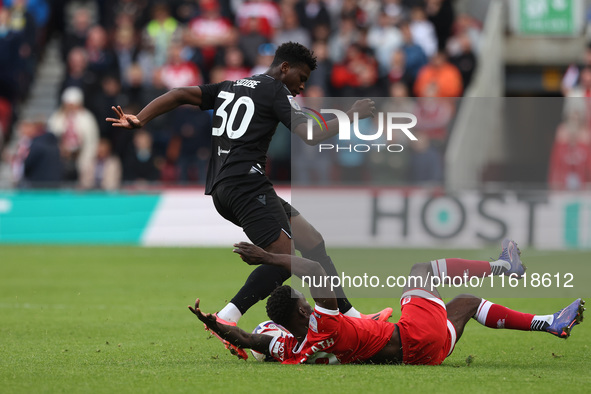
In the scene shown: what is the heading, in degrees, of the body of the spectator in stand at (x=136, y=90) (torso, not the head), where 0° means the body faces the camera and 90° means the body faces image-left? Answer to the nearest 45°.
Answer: approximately 0°

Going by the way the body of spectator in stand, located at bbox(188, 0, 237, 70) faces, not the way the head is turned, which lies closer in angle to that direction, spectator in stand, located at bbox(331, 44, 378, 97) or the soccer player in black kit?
the soccer player in black kit

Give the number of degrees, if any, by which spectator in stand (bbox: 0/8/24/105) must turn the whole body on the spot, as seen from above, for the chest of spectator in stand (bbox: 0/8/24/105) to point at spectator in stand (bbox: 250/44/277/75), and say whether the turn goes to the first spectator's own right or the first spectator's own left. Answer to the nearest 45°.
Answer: approximately 45° to the first spectator's own left

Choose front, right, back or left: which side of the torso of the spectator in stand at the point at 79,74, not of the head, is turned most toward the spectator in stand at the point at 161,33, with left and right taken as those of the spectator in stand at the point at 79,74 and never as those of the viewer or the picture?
left

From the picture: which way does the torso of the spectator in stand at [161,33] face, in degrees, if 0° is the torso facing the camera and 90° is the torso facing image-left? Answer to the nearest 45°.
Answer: approximately 0°
